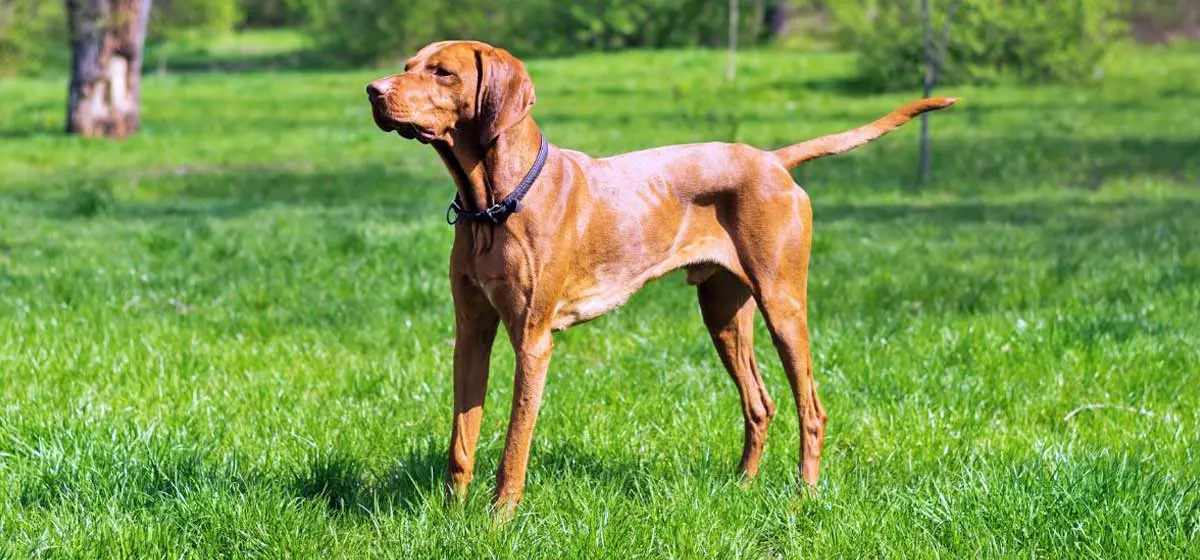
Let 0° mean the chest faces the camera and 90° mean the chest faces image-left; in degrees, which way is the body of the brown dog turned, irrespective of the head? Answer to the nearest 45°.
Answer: approximately 45°

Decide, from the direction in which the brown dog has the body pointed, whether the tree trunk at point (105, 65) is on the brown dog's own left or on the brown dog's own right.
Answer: on the brown dog's own right
